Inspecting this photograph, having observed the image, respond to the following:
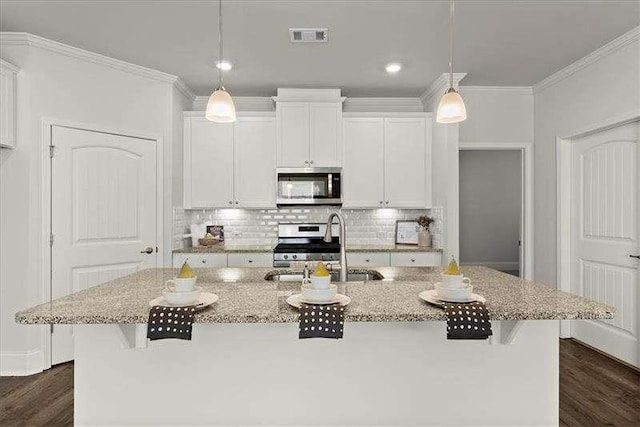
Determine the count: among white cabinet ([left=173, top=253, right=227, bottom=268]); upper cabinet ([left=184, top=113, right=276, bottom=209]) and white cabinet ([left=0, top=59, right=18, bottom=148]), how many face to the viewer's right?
1

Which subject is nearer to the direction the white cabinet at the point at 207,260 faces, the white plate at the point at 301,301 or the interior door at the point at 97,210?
the white plate

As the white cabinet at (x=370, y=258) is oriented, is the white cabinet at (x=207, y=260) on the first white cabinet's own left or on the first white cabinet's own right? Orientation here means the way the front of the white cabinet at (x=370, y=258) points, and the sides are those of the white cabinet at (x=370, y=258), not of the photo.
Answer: on the first white cabinet's own right

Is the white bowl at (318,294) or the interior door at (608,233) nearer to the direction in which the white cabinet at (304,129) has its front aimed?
the white bowl

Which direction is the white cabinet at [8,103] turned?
to the viewer's right

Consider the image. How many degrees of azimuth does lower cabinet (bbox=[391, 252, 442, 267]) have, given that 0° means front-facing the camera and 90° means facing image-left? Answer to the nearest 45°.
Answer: approximately 0°
